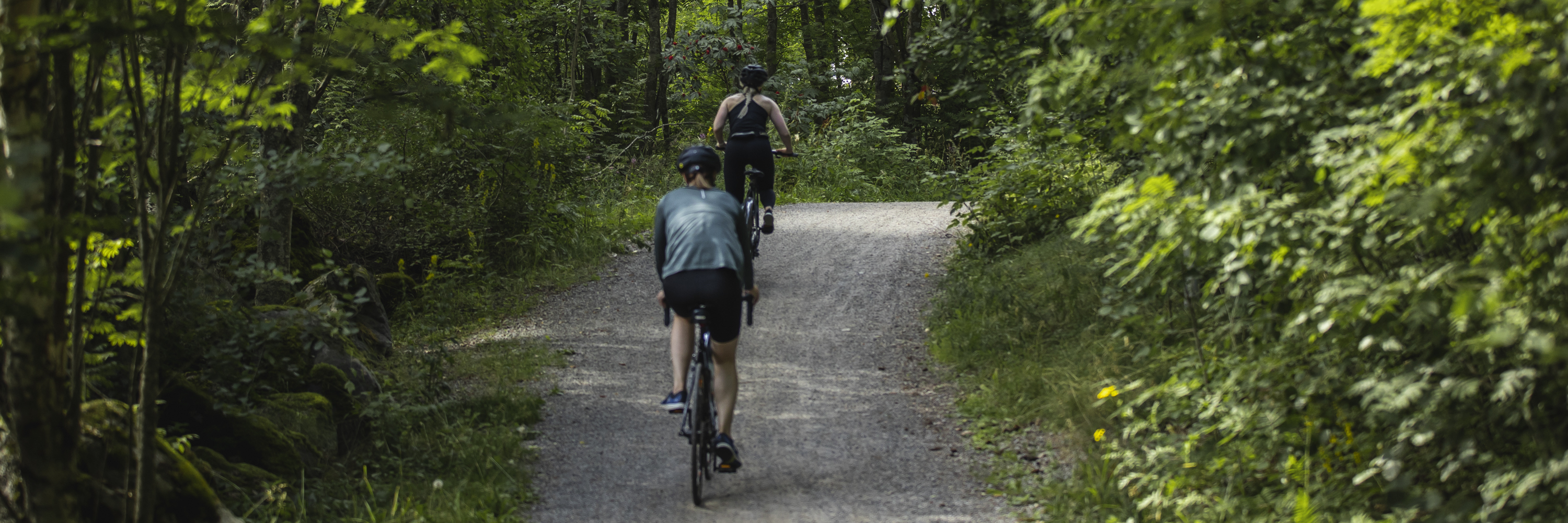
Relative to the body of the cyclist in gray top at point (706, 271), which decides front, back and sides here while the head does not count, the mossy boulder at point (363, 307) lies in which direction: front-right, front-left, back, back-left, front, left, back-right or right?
front-left

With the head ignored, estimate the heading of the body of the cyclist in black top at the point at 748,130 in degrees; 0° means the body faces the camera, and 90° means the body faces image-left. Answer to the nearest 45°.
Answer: approximately 180°

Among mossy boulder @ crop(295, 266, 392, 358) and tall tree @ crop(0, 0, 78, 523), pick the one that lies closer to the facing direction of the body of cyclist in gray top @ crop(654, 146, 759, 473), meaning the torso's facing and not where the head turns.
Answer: the mossy boulder

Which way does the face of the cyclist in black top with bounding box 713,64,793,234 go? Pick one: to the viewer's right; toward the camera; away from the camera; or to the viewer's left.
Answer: away from the camera

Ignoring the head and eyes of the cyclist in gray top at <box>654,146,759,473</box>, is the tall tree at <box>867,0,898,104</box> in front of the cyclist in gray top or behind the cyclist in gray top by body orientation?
in front

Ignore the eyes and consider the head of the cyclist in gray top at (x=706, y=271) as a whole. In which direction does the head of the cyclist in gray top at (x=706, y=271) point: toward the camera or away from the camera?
away from the camera

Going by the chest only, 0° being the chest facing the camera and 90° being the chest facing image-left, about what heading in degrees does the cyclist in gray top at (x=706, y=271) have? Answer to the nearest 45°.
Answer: approximately 180°

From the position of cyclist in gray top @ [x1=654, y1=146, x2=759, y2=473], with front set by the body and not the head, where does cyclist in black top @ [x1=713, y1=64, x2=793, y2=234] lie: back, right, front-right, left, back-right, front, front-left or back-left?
front

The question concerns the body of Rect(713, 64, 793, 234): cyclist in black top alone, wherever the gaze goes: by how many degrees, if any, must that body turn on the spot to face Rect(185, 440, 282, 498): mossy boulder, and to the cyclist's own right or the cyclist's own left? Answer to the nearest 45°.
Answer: approximately 135° to the cyclist's own left

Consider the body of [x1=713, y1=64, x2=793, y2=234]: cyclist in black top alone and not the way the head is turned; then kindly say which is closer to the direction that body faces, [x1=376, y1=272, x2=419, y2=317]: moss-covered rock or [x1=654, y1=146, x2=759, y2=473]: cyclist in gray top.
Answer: the moss-covered rock

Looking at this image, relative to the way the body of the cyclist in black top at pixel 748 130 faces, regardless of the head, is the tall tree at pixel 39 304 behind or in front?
behind

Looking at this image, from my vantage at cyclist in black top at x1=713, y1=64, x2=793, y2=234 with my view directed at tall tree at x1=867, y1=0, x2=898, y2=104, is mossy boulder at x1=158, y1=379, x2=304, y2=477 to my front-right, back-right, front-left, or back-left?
back-left
